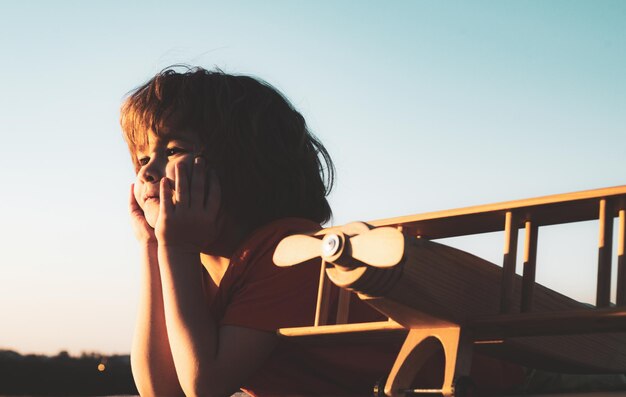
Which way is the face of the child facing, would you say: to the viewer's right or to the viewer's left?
to the viewer's left

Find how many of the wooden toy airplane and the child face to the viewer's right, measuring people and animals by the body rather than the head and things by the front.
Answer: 0

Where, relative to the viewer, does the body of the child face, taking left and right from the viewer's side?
facing the viewer and to the left of the viewer

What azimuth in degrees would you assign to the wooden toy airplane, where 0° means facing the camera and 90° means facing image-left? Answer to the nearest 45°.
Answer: approximately 45°
